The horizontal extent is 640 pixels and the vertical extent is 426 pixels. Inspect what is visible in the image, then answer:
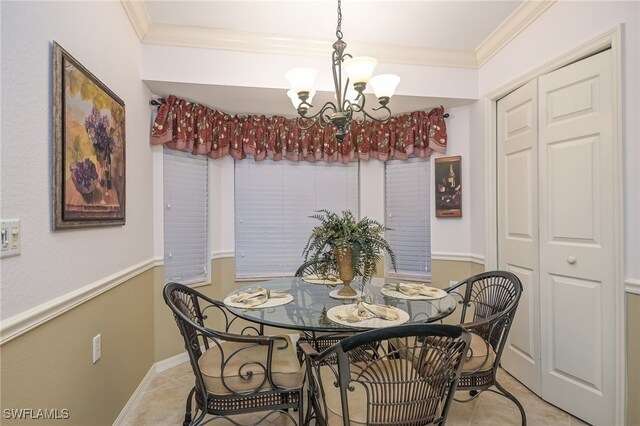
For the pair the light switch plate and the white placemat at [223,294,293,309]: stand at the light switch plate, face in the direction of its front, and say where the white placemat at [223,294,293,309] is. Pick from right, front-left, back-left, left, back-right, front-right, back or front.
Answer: front-left

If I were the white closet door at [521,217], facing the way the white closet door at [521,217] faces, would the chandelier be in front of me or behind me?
in front

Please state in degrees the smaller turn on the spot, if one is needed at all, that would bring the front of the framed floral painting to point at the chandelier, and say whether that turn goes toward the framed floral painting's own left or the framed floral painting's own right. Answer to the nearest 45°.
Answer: approximately 45° to the framed floral painting's own left

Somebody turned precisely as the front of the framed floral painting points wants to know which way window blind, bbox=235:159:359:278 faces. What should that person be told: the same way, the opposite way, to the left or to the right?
to the right

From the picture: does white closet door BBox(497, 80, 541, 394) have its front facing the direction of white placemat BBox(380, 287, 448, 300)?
yes

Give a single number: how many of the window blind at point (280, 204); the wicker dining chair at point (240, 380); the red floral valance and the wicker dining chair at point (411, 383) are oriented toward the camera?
2

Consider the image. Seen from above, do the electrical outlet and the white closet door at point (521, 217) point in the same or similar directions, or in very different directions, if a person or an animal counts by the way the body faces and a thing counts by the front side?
very different directions

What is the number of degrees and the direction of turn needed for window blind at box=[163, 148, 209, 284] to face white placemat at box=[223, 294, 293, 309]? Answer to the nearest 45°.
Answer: approximately 45° to its right

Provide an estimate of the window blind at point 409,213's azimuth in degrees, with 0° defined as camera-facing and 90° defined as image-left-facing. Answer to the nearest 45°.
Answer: approximately 45°

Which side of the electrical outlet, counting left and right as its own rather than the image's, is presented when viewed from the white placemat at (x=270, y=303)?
front

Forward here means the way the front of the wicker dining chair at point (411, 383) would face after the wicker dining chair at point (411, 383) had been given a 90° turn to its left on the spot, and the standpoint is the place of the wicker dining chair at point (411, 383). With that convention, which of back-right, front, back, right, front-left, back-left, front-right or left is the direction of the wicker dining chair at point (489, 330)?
back

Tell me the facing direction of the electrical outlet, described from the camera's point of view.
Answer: facing the viewer and to the right of the viewer

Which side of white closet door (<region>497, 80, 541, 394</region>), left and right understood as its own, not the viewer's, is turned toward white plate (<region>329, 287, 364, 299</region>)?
front

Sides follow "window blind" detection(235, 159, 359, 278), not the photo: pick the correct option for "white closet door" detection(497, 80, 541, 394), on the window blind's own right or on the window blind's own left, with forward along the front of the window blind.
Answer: on the window blind's own left
